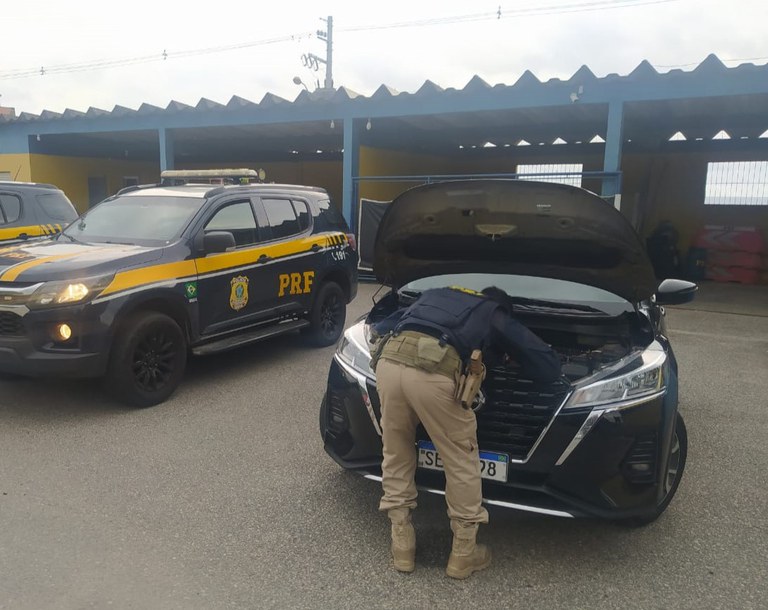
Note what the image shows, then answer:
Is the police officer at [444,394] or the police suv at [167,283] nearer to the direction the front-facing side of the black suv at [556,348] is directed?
the police officer

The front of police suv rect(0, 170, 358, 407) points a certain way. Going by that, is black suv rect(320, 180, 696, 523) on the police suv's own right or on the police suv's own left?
on the police suv's own left

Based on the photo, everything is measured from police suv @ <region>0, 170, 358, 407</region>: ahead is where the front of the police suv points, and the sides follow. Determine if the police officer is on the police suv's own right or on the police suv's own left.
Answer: on the police suv's own left

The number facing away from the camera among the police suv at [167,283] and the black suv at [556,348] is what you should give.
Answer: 0

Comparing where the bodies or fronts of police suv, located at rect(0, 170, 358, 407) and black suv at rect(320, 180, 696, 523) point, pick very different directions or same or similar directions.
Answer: same or similar directions

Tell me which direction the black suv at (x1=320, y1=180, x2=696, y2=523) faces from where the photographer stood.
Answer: facing the viewer and to the left of the viewer

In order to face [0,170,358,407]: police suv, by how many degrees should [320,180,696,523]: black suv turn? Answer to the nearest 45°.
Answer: approximately 90° to its right

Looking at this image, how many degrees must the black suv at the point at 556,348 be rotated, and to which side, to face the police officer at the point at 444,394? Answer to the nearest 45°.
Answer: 0° — it already faces them
